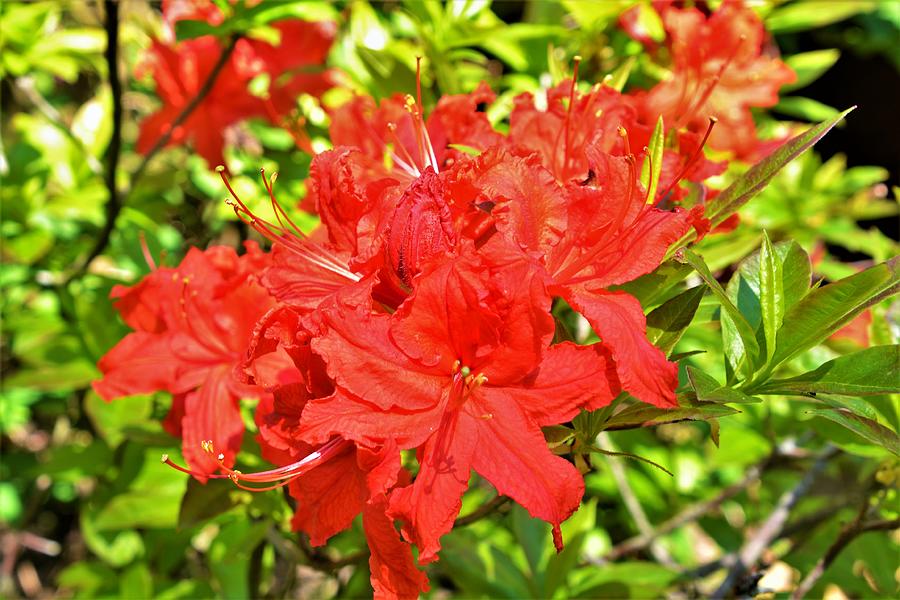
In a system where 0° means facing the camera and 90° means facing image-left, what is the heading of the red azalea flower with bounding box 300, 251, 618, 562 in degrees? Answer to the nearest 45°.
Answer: approximately 0°

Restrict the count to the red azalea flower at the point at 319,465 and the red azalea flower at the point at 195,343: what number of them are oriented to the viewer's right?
0

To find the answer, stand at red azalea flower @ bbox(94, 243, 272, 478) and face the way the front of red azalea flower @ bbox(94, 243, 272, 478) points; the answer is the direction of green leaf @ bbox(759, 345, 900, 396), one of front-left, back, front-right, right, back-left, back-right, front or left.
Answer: left

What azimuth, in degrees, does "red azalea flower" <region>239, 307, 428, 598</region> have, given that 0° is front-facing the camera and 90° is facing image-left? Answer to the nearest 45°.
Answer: approximately 45°

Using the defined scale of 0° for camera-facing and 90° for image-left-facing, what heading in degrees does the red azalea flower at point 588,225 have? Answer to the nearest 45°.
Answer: approximately 315°

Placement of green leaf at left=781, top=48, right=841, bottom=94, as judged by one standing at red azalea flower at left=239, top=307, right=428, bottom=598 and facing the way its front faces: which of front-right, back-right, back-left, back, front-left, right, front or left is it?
back

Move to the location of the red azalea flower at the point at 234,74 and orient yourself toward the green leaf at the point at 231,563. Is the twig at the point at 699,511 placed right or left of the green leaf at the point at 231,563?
left

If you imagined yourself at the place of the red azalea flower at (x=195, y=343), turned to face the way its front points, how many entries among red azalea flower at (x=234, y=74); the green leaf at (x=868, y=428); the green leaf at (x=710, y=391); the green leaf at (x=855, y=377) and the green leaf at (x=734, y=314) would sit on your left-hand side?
4

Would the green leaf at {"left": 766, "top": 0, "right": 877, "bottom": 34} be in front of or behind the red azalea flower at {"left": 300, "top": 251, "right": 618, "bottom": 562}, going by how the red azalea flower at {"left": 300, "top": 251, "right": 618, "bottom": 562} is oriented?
behind
